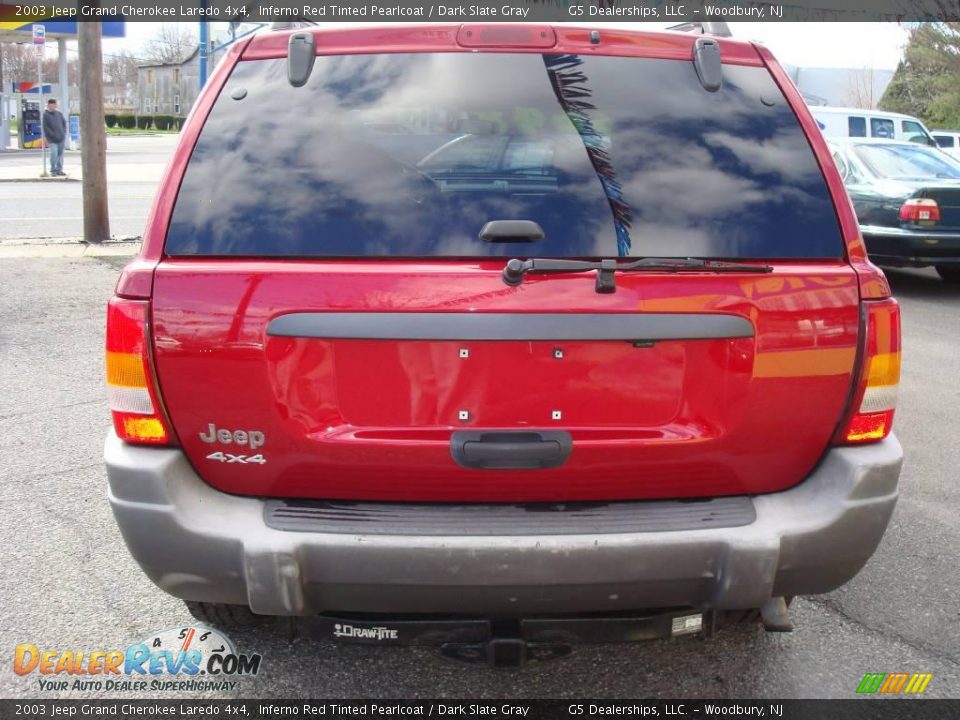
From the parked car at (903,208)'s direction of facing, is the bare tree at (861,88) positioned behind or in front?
in front

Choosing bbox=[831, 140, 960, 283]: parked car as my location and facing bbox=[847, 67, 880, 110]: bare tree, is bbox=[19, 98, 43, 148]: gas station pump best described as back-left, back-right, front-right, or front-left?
front-left

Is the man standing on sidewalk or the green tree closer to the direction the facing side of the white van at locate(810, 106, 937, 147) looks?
the green tree

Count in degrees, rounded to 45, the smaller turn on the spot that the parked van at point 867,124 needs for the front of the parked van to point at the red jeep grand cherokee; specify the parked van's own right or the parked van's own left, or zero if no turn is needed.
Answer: approximately 90° to the parked van's own right

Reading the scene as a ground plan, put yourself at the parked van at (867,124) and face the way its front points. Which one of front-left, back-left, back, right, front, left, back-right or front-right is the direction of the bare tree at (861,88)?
left

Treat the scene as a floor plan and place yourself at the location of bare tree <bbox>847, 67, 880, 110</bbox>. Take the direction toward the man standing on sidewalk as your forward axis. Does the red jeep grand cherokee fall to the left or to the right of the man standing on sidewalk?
left

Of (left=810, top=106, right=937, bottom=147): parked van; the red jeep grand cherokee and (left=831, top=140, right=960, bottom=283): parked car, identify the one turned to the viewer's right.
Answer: (left=810, top=106, right=937, bottom=147): parked van

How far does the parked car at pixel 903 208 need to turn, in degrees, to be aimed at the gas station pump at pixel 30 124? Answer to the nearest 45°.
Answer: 0° — it already faces it

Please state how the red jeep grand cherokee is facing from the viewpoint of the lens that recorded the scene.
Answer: facing away from the viewer

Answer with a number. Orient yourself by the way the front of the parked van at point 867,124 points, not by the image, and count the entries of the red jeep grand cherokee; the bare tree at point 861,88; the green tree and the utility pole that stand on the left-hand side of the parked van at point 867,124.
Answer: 2

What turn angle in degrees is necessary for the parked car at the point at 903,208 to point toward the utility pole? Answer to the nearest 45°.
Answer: approximately 45° to its left

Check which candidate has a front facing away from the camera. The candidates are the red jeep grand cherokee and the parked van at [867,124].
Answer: the red jeep grand cherokee

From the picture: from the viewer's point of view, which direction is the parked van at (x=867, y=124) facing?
to the viewer's right

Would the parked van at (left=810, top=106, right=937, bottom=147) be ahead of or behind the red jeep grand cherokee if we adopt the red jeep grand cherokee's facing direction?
ahead

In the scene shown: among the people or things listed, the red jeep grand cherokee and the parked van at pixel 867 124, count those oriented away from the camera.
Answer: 1

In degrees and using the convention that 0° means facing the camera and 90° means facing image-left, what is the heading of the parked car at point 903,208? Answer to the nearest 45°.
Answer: approximately 135°
